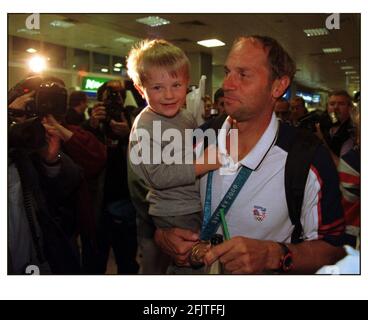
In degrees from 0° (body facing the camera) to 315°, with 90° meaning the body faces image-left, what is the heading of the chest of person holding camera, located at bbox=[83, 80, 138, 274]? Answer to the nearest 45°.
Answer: approximately 0°

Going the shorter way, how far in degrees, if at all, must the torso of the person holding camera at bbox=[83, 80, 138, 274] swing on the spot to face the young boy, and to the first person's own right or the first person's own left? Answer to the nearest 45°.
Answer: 0° — they already face them

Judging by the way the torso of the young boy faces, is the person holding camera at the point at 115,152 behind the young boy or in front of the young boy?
behind

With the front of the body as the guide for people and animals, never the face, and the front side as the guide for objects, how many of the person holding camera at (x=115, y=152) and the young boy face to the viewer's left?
0

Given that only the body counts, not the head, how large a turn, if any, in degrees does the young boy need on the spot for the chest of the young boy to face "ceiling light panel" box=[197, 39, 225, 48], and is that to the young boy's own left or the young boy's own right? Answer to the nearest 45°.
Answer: approximately 135° to the young boy's own left

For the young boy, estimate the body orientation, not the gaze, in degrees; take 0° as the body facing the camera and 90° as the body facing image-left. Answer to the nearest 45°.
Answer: approximately 315°
